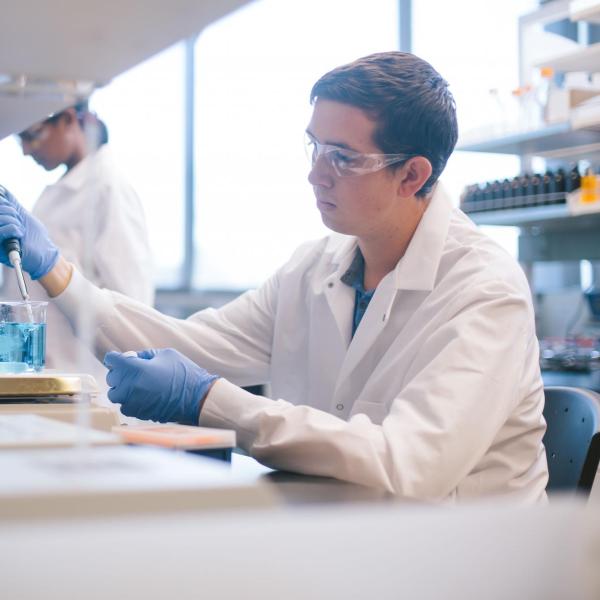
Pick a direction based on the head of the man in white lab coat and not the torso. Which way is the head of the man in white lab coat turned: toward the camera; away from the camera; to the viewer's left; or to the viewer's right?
to the viewer's left

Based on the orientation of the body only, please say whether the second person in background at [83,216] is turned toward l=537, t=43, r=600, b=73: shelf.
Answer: no

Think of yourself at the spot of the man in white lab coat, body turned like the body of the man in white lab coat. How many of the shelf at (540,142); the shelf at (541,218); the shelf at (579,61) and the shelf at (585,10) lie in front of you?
0

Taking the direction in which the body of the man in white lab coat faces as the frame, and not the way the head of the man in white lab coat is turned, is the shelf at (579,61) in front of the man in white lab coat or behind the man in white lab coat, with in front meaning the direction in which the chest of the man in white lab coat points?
behind

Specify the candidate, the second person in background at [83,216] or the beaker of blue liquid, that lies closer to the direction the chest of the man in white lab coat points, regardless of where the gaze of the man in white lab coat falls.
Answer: the beaker of blue liquid

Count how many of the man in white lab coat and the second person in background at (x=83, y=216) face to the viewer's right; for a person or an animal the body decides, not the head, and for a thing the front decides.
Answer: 0

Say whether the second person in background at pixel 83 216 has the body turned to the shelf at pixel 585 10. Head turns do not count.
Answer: no

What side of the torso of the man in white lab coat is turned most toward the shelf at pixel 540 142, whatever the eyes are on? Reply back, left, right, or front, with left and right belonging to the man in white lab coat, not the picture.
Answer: back

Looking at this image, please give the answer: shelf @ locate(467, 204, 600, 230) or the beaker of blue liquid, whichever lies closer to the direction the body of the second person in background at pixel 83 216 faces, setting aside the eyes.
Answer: the beaker of blue liquid

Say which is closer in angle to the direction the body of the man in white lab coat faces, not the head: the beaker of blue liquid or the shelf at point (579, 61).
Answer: the beaker of blue liquid

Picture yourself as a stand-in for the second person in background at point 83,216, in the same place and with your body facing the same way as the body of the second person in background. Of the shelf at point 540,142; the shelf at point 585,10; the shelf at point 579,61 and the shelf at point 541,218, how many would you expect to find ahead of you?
0

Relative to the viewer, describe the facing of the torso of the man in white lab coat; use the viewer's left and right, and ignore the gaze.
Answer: facing the viewer and to the left of the viewer
